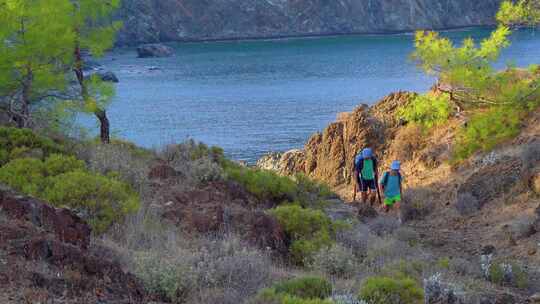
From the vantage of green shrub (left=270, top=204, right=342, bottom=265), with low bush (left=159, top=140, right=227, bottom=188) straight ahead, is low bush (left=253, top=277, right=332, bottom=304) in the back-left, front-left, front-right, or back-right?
back-left

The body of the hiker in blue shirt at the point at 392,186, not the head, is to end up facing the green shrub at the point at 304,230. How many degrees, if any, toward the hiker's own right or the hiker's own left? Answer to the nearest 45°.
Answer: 0° — they already face it

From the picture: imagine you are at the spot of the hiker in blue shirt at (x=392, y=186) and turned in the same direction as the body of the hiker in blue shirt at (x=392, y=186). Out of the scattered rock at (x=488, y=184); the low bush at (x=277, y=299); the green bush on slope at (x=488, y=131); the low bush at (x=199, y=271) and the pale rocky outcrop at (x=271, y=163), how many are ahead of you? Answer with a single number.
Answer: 2

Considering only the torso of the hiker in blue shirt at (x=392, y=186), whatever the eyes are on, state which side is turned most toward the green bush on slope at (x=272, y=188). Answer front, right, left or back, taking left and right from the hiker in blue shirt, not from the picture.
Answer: right

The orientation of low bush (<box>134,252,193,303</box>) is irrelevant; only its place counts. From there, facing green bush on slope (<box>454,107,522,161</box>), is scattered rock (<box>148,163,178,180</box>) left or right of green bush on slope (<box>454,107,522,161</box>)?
left

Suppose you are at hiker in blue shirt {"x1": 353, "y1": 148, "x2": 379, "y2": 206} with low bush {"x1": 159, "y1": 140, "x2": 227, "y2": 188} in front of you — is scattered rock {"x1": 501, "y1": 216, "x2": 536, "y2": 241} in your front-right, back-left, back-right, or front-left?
back-left

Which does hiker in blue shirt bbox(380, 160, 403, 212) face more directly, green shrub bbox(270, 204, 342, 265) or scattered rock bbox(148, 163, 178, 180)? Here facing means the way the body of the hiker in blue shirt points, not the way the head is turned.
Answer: the green shrub

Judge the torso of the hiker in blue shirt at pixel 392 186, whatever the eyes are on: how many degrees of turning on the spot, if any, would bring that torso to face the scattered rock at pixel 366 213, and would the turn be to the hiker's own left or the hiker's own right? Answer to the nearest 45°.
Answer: approximately 45° to the hiker's own right

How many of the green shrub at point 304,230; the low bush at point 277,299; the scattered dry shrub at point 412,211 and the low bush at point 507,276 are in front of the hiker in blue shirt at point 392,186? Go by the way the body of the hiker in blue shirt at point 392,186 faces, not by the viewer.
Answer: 3

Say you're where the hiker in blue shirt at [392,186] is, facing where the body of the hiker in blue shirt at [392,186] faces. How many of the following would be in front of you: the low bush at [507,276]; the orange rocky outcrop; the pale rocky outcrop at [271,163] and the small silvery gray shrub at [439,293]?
2
